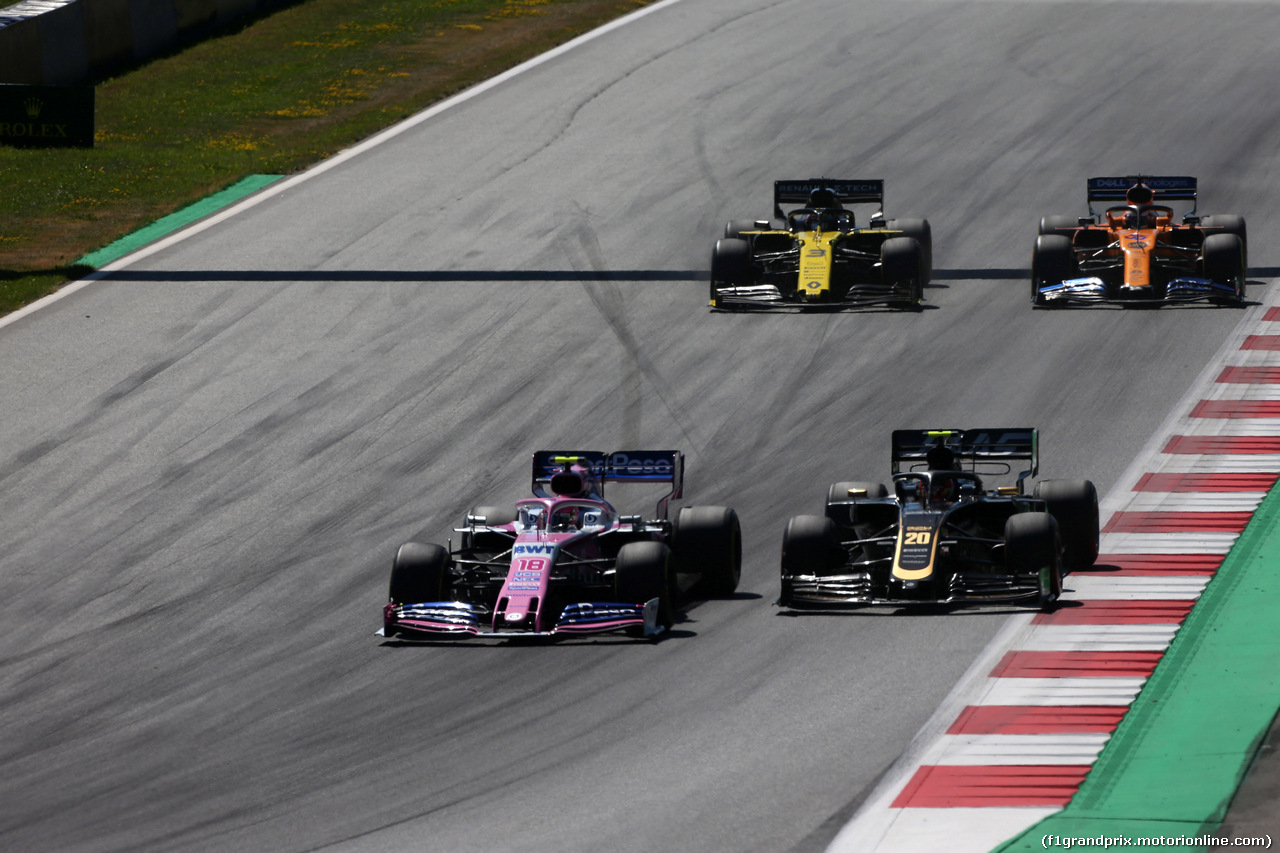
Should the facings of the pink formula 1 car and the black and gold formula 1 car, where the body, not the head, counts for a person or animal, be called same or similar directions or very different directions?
same or similar directions

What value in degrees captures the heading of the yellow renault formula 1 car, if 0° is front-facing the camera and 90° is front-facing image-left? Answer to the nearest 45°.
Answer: approximately 0°

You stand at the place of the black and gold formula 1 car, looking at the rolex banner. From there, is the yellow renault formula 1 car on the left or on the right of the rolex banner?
right

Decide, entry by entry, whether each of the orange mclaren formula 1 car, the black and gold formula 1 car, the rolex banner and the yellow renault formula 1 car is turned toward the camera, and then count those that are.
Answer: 4

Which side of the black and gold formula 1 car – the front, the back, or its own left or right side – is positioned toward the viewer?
front

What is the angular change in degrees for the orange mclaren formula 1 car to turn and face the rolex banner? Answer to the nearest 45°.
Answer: approximately 90° to its right

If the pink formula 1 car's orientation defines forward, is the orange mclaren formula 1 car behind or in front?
behind

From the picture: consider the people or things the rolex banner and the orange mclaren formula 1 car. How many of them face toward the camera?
2

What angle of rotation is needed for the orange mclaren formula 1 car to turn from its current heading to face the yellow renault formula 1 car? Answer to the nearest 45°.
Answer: approximately 90° to its right

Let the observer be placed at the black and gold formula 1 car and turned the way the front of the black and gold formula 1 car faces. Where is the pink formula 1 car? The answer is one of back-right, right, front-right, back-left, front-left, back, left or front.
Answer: right

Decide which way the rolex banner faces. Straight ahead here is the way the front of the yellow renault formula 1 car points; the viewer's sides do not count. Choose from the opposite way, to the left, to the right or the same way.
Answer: the same way

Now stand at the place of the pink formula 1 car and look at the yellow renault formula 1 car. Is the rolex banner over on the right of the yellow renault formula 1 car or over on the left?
left

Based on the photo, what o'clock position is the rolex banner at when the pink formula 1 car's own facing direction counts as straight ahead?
The rolex banner is roughly at 5 o'clock from the pink formula 1 car.

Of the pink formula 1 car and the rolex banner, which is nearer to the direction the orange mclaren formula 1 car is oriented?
the pink formula 1 car

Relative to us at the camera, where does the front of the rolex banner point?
facing the viewer

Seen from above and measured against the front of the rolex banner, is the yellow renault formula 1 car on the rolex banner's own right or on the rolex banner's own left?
on the rolex banner's own left

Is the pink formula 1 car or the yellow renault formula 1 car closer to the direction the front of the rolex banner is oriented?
the pink formula 1 car
